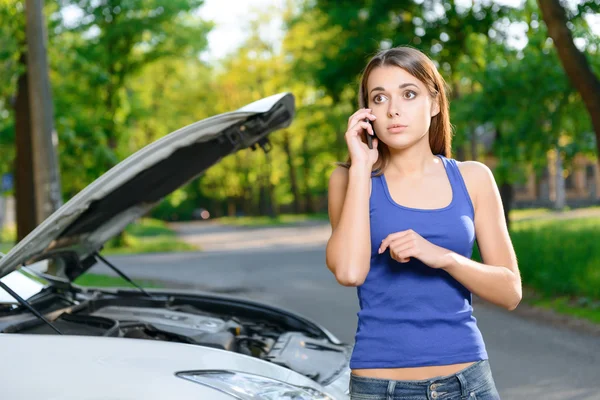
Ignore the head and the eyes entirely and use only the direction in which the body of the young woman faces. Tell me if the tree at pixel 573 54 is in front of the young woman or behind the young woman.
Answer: behind

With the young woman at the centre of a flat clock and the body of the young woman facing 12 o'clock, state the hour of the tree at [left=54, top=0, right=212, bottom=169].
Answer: The tree is roughly at 5 o'clock from the young woman.

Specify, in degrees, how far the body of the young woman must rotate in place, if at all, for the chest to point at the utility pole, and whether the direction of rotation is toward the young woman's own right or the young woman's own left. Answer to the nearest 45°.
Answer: approximately 135° to the young woman's own right

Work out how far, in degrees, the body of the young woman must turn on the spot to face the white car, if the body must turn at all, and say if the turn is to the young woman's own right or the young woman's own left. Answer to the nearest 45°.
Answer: approximately 135° to the young woman's own right
